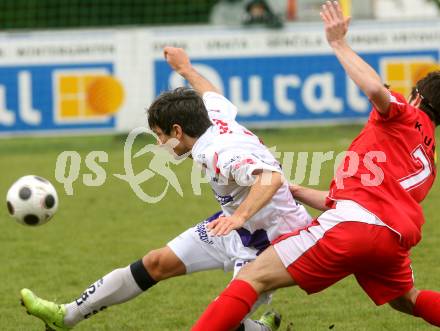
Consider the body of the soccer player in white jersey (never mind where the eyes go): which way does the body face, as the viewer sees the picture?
to the viewer's left

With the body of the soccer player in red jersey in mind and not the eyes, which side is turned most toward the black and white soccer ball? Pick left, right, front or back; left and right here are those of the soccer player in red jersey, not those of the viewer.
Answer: front

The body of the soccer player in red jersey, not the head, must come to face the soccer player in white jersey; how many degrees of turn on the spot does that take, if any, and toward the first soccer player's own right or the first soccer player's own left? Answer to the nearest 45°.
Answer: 0° — they already face them

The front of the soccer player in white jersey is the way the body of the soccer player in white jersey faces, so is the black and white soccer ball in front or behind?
in front

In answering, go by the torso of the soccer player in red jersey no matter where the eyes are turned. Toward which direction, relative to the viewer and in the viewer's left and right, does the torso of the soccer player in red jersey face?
facing away from the viewer and to the left of the viewer

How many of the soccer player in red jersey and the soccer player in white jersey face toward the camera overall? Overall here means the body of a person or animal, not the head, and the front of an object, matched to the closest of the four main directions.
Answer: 0

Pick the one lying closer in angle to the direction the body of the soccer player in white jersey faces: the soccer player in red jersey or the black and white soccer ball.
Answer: the black and white soccer ball
